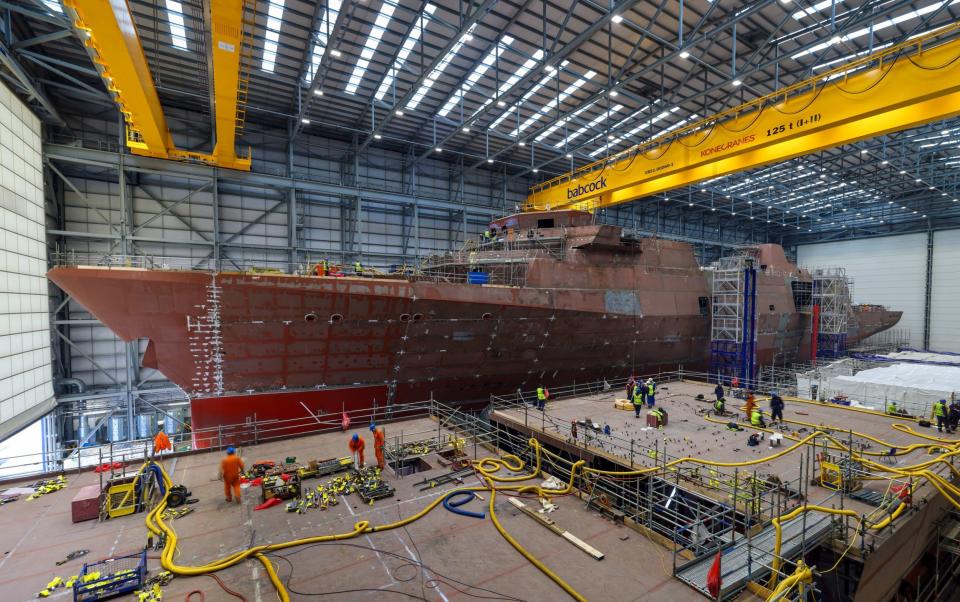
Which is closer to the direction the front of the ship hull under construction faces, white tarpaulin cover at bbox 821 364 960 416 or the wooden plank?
the wooden plank

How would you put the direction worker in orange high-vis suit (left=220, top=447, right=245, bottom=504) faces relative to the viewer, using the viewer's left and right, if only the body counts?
facing away from the viewer

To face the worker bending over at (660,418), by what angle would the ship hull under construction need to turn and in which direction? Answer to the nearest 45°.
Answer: approximately 135° to its left

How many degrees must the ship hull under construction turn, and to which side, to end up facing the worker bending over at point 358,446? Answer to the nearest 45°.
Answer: approximately 45° to its left

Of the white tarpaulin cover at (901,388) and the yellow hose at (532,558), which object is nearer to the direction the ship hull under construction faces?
the yellow hose

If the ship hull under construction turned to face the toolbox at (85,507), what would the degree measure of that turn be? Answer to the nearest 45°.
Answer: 0° — it already faces it

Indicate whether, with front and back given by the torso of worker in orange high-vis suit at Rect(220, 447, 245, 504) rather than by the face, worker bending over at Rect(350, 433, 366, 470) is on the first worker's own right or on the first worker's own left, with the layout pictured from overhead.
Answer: on the first worker's own right

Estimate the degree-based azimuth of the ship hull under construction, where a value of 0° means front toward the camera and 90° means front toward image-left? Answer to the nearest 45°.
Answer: approximately 45°

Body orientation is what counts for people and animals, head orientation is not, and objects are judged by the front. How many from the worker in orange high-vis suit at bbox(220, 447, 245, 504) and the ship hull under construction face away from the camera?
1

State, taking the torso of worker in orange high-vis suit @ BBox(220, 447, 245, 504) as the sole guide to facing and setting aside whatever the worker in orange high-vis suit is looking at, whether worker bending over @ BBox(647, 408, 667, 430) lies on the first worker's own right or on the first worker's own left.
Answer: on the first worker's own right

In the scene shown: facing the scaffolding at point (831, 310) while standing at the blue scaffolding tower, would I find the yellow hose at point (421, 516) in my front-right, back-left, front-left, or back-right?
back-right

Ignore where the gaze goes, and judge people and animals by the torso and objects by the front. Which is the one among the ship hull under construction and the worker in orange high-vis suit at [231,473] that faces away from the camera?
the worker in orange high-vis suit

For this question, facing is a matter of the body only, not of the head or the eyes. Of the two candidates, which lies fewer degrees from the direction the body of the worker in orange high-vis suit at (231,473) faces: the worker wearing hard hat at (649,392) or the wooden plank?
the worker wearing hard hat

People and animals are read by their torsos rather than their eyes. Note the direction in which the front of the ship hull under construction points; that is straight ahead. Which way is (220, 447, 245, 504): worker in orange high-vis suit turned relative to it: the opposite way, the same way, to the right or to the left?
to the right

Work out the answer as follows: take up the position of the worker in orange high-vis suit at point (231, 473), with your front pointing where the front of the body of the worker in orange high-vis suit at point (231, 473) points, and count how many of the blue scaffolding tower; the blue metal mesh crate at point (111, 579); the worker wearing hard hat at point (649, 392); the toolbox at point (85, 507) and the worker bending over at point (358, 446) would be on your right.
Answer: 3

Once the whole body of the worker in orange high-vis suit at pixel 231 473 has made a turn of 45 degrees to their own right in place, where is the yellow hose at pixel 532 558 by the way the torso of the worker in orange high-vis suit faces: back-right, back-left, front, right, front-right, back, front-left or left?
right

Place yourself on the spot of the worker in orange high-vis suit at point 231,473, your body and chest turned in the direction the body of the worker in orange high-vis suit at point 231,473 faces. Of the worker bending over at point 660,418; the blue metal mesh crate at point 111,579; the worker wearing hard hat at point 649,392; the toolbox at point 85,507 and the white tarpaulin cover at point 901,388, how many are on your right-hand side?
3

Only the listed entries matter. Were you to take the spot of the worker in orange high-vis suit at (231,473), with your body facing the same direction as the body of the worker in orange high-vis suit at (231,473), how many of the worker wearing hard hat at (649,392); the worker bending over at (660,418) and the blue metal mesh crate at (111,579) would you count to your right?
2
